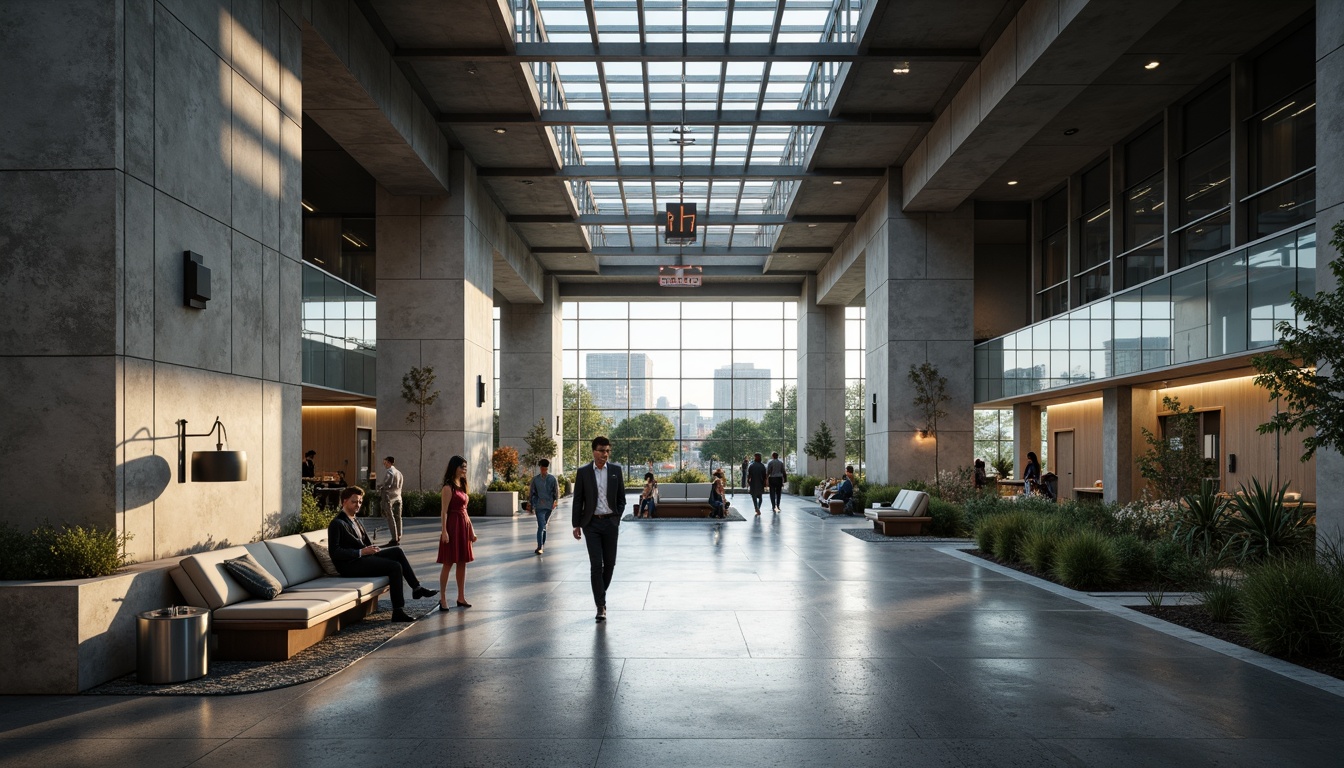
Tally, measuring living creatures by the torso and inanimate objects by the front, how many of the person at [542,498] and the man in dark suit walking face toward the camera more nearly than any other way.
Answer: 2

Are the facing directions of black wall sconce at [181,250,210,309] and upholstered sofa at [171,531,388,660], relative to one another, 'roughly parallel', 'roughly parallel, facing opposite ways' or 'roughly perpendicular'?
roughly parallel

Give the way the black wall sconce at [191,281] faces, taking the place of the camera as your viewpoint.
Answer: facing the viewer and to the right of the viewer

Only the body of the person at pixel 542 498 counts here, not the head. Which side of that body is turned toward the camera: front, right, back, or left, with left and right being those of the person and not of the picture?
front

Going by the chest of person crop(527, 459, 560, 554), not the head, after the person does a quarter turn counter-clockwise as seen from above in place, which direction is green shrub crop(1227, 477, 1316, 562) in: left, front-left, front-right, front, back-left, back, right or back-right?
front-right

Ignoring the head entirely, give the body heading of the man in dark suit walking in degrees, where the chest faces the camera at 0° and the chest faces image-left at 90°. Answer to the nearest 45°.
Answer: approximately 0°

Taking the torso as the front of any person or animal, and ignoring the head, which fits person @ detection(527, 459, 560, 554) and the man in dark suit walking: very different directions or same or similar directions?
same or similar directions

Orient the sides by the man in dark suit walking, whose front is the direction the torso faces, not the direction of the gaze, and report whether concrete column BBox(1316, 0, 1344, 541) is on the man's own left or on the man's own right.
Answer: on the man's own left

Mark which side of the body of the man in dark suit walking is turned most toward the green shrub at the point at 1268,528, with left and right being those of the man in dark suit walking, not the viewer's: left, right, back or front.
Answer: left
